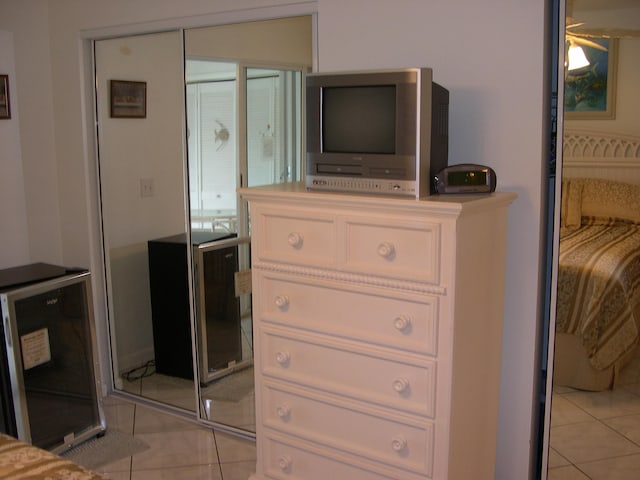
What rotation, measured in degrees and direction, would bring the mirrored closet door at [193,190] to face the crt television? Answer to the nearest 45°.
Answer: approximately 90° to its left

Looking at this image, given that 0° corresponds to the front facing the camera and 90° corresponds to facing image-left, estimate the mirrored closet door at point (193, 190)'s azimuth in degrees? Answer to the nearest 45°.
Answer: approximately 45°

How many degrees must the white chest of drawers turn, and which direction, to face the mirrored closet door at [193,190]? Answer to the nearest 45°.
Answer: approximately 90° to its right

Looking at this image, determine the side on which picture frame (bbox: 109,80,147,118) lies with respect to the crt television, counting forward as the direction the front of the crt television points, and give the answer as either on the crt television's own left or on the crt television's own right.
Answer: on the crt television's own right

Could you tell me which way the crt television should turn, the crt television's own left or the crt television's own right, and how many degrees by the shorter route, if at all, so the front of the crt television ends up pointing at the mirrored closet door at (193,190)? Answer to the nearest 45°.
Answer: approximately 90° to the crt television's own right

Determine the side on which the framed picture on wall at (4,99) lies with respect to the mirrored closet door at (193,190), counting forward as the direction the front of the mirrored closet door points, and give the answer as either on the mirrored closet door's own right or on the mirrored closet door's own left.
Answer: on the mirrored closet door's own right

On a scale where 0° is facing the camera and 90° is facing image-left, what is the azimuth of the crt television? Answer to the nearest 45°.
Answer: approximately 45°

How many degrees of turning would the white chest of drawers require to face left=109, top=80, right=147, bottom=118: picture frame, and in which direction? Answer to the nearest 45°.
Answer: approximately 90° to its right

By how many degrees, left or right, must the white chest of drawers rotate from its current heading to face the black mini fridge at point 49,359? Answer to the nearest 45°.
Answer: approximately 90° to its right

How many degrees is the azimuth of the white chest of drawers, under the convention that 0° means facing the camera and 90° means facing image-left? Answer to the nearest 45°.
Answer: approximately 45°
